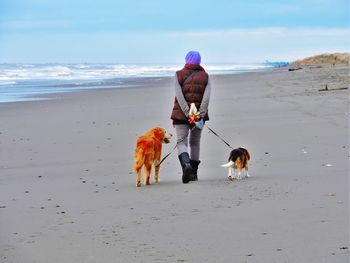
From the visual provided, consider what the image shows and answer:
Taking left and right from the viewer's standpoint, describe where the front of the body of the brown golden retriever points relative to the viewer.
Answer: facing away from the viewer and to the right of the viewer

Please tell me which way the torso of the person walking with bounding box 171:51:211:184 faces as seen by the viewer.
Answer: away from the camera
